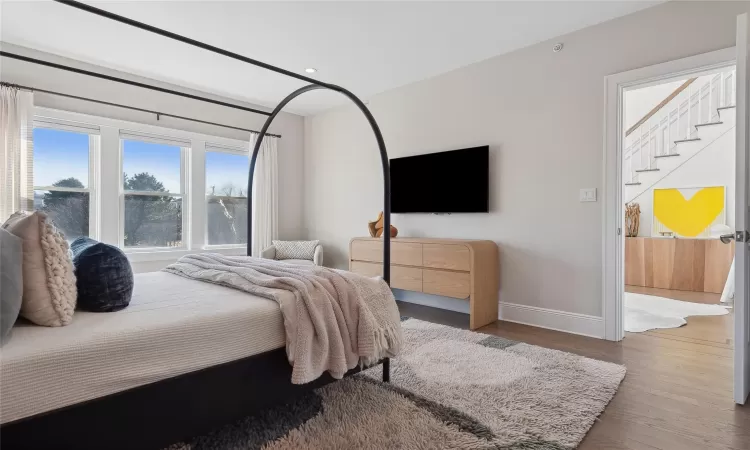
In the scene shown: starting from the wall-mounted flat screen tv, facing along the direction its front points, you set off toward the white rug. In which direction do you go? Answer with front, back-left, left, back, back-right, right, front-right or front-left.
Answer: back-left

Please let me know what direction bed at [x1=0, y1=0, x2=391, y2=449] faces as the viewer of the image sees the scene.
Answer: facing away from the viewer and to the right of the viewer

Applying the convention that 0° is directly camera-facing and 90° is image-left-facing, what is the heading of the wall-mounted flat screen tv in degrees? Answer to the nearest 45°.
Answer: approximately 45°

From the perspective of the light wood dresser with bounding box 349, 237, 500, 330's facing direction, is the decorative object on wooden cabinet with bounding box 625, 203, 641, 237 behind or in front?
behind
